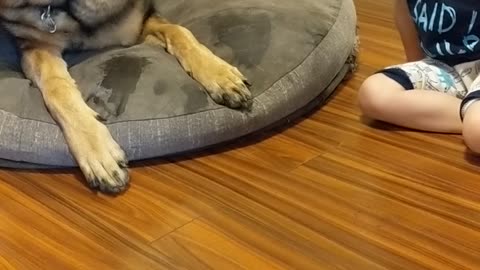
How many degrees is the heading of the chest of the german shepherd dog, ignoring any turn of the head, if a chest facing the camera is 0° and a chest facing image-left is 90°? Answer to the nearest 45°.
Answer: approximately 315°
